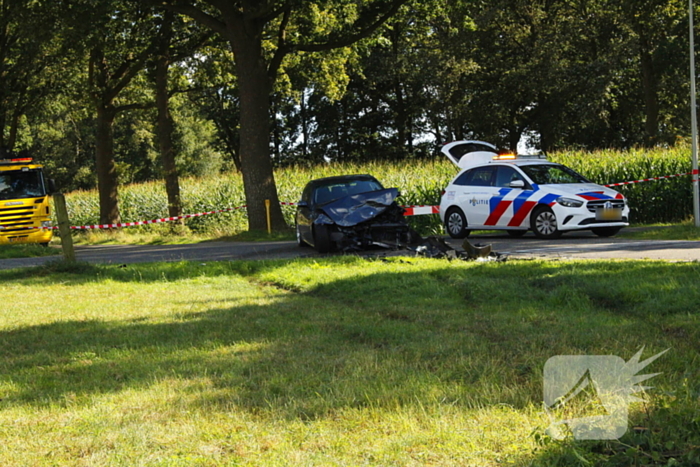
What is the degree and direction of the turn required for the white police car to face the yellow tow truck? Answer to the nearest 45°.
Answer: approximately 135° to its right

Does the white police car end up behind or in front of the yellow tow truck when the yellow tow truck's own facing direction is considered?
in front

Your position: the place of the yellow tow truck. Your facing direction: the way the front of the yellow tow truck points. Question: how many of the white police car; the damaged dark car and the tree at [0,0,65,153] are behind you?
1

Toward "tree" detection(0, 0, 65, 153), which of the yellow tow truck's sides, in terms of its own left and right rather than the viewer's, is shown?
back

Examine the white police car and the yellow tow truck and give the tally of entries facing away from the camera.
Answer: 0

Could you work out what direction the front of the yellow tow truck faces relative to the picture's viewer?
facing the viewer

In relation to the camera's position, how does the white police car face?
facing the viewer and to the right of the viewer

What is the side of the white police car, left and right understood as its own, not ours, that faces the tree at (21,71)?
back

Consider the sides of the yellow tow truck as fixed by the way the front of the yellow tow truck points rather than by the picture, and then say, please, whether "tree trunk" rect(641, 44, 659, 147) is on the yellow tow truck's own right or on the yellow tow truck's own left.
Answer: on the yellow tow truck's own left

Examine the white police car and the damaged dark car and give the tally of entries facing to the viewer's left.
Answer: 0
